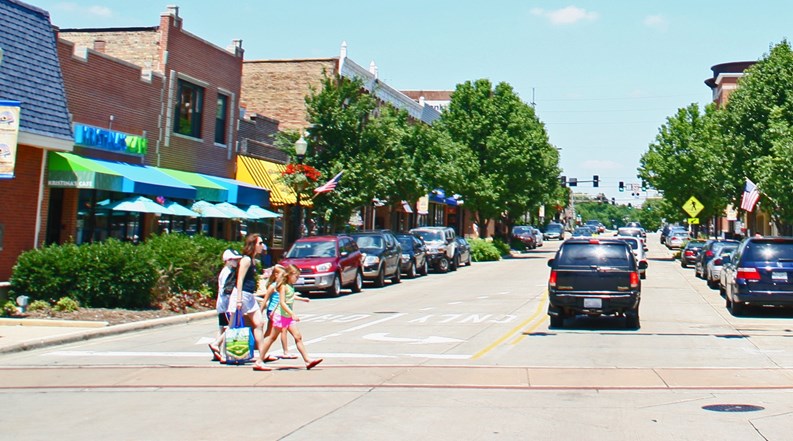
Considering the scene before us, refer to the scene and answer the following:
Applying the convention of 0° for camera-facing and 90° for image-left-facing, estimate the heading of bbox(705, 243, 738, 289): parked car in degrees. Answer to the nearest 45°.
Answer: approximately 225°

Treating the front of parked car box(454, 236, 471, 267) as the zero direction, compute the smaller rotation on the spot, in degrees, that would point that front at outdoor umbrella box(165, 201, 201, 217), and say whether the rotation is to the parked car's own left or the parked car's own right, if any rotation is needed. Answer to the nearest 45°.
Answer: approximately 45° to the parked car's own right

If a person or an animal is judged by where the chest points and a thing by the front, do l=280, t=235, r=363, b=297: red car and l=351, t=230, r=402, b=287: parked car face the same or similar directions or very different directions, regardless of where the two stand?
same or similar directions

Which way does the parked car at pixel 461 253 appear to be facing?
toward the camera

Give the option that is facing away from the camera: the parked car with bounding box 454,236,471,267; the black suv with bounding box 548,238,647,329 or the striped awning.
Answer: the black suv

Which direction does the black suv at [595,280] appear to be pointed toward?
away from the camera

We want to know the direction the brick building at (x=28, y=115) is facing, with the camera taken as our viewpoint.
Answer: facing the viewer and to the right of the viewer

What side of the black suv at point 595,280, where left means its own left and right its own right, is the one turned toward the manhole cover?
back

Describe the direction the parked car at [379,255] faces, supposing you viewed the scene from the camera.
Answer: facing the viewer and to the left of the viewer

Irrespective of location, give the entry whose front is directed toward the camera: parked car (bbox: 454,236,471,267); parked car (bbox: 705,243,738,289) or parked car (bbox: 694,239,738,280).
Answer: parked car (bbox: 454,236,471,267)

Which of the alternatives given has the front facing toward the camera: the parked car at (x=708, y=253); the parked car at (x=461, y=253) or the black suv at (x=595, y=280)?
the parked car at (x=461, y=253)

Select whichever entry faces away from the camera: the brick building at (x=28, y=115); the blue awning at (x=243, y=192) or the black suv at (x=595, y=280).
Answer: the black suv

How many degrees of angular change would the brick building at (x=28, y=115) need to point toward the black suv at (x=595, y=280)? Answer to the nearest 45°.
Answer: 0° — it already faces it
